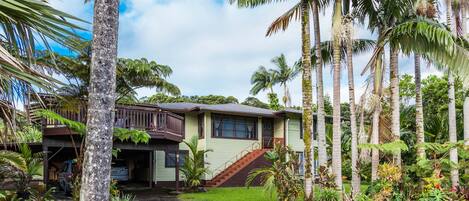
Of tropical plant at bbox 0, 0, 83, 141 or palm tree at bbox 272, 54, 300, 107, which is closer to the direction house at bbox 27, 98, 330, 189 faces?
the tropical plant

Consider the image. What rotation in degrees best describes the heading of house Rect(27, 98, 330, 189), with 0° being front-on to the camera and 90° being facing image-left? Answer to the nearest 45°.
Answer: approximately 0°

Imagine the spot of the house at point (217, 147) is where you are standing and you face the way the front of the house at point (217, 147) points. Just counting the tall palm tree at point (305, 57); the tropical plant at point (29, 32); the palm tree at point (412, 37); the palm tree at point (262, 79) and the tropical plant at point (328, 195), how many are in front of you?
4

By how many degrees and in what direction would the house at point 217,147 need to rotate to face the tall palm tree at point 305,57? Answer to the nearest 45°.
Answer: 0° — it already faces it

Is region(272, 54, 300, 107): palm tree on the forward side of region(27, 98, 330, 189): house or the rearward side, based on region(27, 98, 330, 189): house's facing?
on the rearward side

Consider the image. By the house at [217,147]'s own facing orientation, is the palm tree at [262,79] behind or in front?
behind

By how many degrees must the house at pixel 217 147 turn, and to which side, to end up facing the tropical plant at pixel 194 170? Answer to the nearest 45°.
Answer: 0° — it already faces it

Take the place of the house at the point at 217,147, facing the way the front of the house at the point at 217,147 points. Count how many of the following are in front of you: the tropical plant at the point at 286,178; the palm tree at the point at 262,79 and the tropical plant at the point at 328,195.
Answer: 2
